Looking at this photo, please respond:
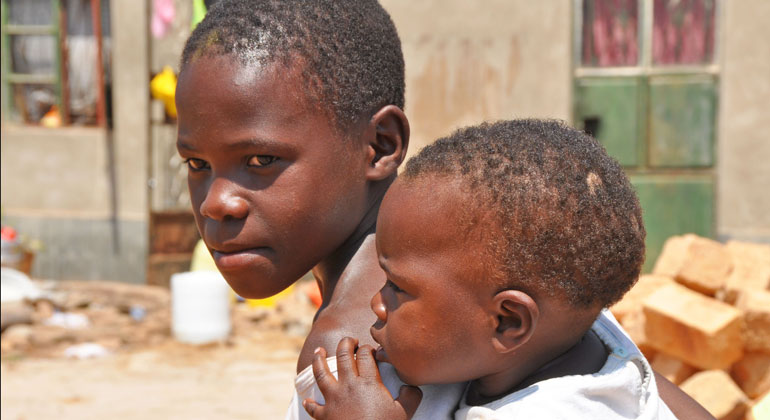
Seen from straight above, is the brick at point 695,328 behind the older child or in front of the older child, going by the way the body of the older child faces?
behind

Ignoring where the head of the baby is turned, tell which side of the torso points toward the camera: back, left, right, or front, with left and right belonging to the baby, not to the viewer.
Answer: left

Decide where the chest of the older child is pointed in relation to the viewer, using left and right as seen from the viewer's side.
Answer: facing the viewer and to the left of the viewer

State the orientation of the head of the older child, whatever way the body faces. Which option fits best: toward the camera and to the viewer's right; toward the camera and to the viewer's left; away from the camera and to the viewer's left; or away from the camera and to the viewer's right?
toward the camera and to the viewer's left

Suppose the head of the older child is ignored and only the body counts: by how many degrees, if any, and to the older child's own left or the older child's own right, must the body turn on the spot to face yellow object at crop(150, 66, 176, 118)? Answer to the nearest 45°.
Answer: approximately 135° to the older child's own right

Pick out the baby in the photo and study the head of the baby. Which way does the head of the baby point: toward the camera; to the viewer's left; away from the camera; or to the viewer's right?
to the viewer's left
